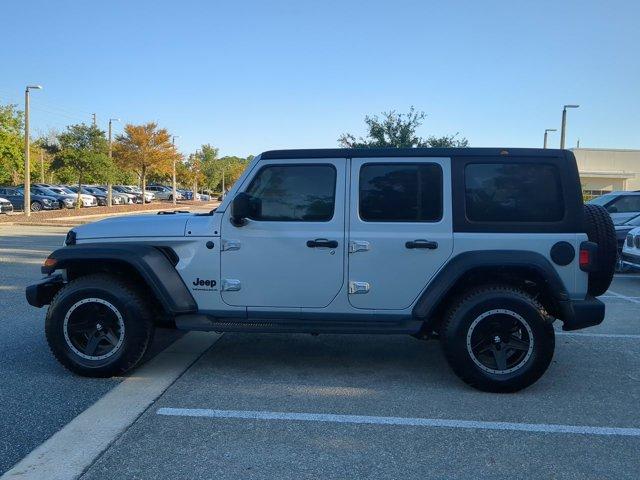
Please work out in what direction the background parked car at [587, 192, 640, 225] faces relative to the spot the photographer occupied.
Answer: facing the viewer and to the left of the viewer

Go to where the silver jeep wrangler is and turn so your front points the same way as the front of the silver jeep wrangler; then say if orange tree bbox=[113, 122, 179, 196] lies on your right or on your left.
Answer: on your right

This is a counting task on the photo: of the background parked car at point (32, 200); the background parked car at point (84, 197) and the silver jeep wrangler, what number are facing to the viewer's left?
1

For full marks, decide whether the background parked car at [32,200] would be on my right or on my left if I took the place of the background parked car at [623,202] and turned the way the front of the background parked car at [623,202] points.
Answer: on my right

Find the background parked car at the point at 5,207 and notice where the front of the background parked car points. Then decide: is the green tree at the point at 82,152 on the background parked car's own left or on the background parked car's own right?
on the background parked car's own left

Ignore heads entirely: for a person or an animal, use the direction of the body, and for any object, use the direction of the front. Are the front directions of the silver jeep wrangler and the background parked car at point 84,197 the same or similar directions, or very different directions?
very different directions

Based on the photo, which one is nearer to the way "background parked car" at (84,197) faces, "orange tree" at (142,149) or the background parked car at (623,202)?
the background parked car

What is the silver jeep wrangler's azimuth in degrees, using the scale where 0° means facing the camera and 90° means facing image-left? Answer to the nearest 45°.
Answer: approximately 90°

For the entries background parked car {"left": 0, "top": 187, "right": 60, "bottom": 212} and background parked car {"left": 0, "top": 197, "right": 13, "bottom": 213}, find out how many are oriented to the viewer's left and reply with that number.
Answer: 0

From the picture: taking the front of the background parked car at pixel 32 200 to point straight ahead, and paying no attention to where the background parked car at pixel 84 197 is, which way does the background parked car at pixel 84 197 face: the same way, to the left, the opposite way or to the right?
the same way

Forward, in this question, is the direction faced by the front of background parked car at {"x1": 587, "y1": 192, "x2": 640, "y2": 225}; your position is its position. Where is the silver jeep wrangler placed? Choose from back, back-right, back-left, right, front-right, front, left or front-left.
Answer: front-left

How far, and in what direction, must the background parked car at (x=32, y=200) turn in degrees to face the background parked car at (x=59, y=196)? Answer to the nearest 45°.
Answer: approximately 90° to its left

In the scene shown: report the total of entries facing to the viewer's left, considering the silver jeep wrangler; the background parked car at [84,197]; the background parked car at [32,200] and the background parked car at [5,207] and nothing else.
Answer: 1
